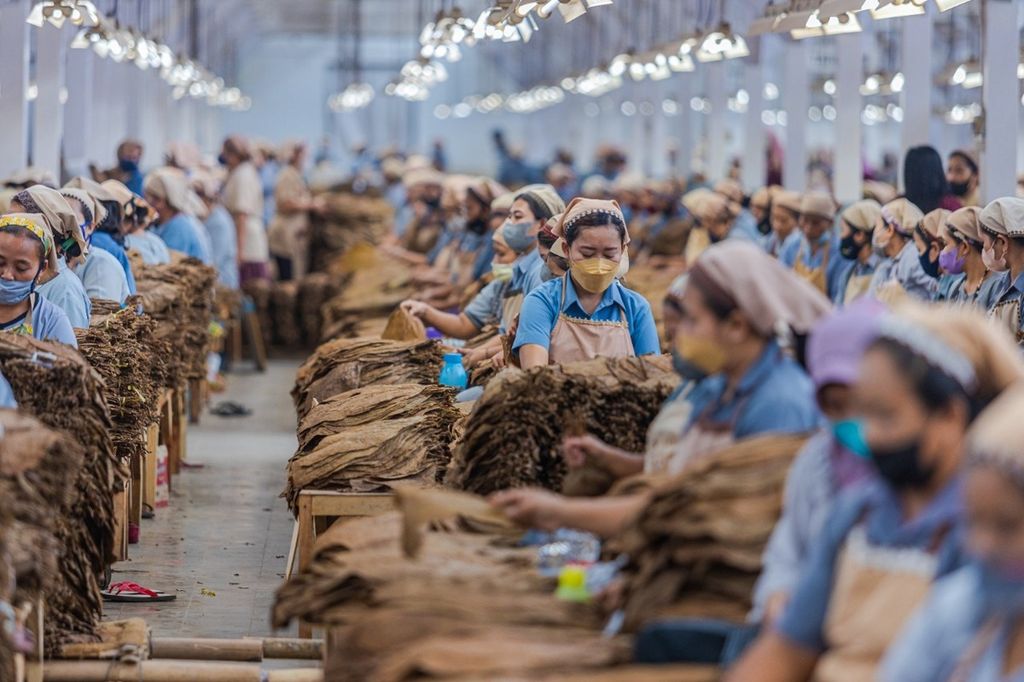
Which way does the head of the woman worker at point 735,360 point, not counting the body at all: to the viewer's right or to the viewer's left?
to the viewer's left

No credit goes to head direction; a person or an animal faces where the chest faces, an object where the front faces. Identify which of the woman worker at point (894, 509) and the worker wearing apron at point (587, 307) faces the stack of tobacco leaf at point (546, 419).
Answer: the worker wearing apron

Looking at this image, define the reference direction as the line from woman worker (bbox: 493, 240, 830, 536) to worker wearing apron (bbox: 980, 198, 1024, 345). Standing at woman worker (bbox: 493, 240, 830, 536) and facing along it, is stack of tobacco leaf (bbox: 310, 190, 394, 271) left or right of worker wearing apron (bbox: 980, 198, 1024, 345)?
left

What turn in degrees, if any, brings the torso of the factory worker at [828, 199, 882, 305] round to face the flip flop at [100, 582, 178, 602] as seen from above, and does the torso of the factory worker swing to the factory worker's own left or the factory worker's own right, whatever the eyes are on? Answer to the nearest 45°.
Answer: approximately 45° to the factory worker's own left

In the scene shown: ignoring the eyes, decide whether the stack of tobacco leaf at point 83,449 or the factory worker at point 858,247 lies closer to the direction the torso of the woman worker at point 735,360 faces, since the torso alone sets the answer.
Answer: the stack of tobacco leaf

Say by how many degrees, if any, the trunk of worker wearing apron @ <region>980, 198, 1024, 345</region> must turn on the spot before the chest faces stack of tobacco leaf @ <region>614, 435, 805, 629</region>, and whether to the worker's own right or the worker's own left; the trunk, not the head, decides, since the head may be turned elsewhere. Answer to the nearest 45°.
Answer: approximately 90° to the worker's own left

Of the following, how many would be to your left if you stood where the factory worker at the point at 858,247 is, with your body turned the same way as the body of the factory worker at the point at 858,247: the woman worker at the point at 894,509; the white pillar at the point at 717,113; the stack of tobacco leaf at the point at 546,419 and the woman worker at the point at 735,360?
3

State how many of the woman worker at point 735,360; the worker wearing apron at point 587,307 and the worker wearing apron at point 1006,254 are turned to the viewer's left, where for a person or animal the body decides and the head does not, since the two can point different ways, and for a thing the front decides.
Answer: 2

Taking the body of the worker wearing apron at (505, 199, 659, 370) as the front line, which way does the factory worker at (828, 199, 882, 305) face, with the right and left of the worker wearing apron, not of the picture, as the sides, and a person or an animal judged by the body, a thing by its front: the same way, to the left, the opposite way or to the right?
to the right

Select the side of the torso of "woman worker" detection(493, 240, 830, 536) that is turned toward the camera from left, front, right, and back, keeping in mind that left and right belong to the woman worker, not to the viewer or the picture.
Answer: left

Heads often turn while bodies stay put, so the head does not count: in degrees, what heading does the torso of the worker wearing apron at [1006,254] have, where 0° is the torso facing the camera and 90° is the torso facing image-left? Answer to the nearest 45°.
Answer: approximately 90°

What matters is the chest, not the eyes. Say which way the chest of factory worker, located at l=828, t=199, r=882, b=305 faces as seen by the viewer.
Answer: to the viewer's left
